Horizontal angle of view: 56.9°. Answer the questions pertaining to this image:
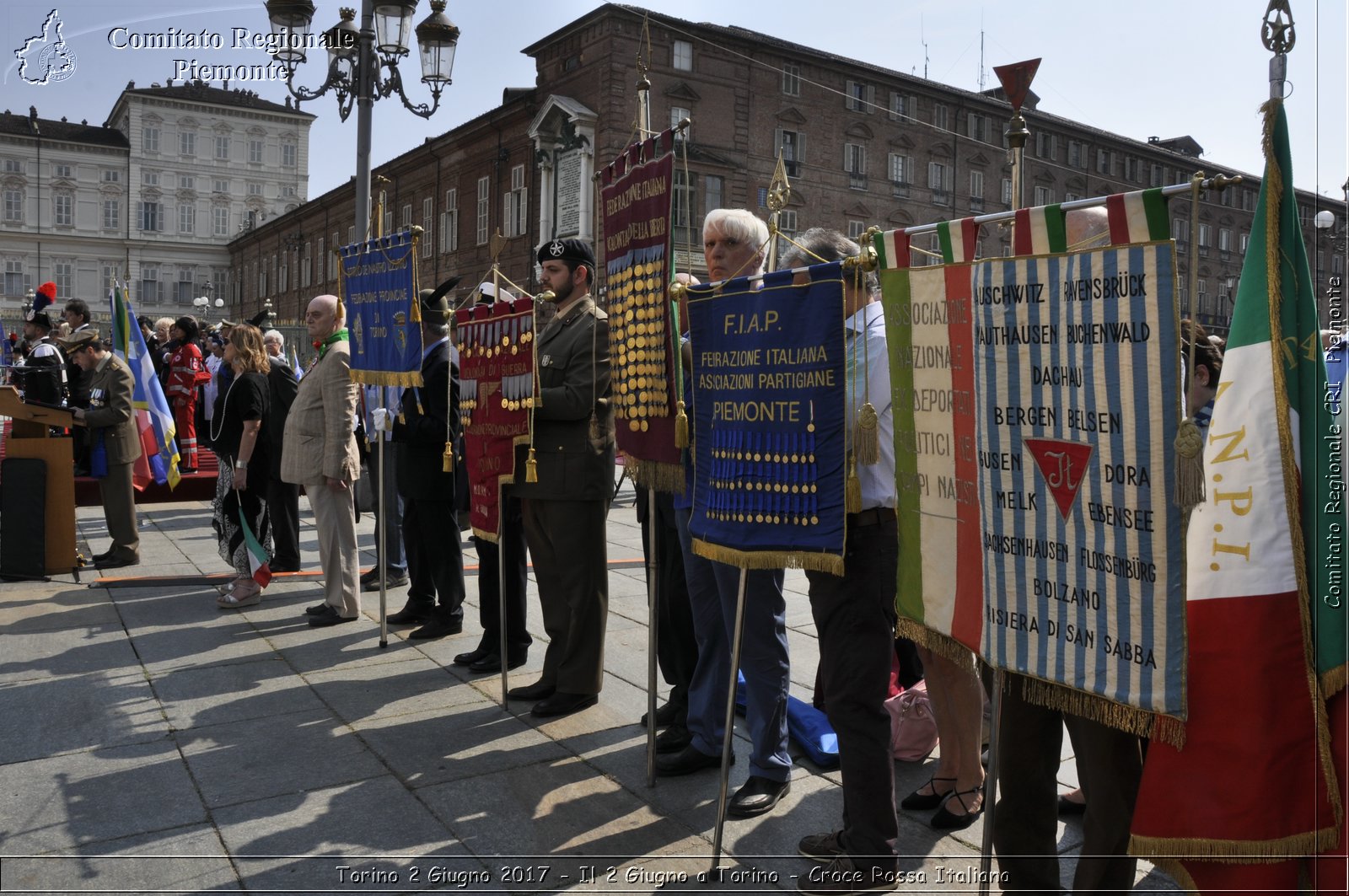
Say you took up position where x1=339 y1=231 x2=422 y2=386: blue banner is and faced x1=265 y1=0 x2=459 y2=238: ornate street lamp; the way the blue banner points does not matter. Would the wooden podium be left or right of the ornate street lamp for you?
left

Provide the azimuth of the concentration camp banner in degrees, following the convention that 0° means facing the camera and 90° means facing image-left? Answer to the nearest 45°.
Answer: approximately 45°

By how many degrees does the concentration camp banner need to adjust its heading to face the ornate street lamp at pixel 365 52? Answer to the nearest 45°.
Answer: approximately 90° to its right

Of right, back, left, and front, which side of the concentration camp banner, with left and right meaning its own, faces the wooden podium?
right

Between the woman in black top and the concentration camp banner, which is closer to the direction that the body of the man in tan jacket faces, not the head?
the woman in black top

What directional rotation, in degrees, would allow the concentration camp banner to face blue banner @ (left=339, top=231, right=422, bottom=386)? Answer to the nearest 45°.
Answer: approximately 90° to its right

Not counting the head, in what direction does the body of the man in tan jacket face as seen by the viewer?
to the viewer's left
